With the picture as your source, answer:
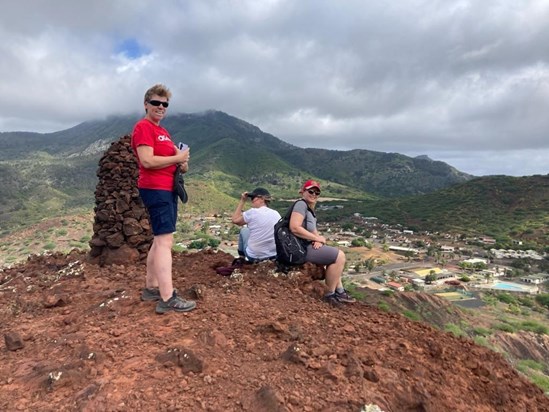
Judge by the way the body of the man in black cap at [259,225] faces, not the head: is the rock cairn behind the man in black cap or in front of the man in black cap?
in front

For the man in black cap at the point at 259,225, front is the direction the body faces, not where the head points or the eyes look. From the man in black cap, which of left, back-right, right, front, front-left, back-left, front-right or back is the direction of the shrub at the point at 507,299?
right

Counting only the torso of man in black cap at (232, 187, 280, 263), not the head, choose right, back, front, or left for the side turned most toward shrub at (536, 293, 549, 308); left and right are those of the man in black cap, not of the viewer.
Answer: right

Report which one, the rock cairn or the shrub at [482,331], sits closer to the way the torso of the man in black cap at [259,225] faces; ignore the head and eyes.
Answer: the rock cairn

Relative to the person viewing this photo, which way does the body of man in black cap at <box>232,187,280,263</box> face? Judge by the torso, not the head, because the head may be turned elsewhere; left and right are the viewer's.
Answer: facing away from the viewer and to the left of the viewer

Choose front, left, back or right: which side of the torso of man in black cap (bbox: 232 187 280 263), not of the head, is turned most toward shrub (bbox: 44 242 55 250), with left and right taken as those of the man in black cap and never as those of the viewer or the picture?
front
